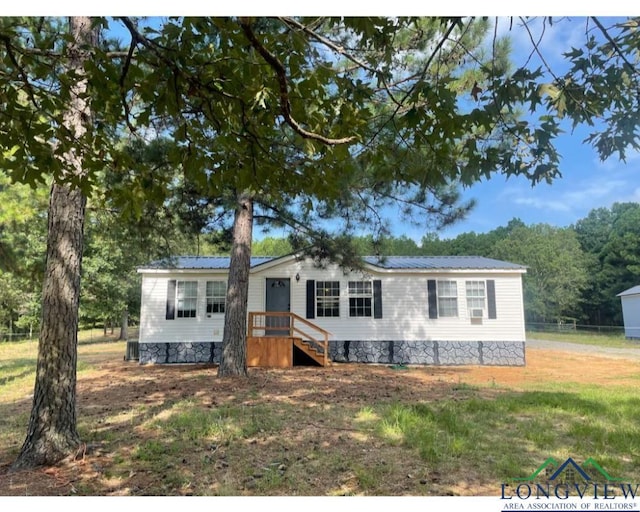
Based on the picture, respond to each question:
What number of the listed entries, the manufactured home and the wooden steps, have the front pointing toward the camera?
1

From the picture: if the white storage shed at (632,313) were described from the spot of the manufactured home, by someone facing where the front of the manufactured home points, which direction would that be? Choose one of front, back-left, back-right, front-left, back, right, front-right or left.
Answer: back-left

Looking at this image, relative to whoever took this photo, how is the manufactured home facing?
facing the viewer

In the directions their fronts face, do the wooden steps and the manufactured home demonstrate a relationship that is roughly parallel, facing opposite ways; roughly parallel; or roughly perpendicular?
roughly perpendicular

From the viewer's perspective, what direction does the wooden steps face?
to the viewer's right

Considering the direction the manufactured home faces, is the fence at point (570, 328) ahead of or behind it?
behind

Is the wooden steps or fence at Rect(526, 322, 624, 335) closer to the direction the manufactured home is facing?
the wooden steps
